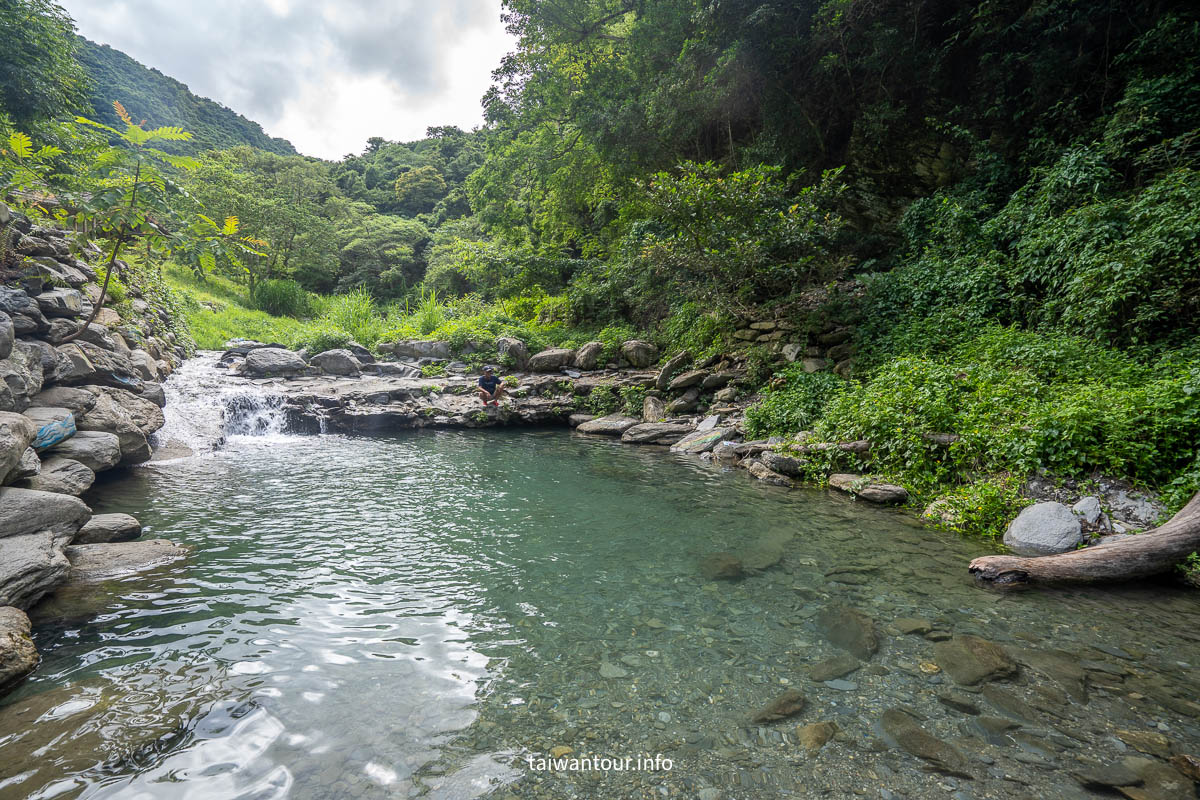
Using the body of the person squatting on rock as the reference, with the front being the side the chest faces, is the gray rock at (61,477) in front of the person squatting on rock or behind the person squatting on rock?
in front

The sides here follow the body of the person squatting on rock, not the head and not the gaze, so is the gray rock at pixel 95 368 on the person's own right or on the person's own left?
on the person's own right

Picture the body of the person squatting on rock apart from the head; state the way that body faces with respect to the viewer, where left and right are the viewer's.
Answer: facing the viewer

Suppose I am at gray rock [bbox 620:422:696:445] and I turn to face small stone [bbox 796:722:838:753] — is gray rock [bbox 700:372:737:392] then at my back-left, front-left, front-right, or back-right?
back-left

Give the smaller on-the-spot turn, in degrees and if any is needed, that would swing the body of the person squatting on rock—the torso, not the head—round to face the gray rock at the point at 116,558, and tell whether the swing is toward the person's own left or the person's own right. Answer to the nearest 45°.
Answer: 0° — they already face it

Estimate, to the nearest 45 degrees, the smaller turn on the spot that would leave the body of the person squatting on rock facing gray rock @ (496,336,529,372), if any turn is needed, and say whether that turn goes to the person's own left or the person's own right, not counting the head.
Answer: approximately 180°

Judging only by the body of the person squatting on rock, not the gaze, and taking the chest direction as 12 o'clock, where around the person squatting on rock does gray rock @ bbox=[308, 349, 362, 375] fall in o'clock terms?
The gray rock is roughly at 4 o'clock from the person squatting on rock.

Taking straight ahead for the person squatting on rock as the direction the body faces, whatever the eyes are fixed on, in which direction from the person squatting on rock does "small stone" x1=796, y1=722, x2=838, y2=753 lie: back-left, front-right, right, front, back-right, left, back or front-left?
front

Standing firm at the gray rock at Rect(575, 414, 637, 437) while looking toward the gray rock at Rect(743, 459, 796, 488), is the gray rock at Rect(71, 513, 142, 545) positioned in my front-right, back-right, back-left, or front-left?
front-right

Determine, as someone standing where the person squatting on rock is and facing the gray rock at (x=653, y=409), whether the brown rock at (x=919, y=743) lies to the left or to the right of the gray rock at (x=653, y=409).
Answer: right

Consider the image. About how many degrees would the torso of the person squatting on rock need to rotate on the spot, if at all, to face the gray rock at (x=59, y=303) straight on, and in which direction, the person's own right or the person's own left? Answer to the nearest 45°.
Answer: approximately 45° to the person's own right

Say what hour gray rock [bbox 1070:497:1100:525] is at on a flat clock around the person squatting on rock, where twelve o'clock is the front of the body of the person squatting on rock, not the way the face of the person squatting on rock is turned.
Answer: The gray rock is roughly at 11 o'clock from the person squatting on rock.

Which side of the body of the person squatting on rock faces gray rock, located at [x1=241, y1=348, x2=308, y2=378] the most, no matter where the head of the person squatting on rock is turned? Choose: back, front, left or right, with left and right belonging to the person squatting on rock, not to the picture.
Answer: right
